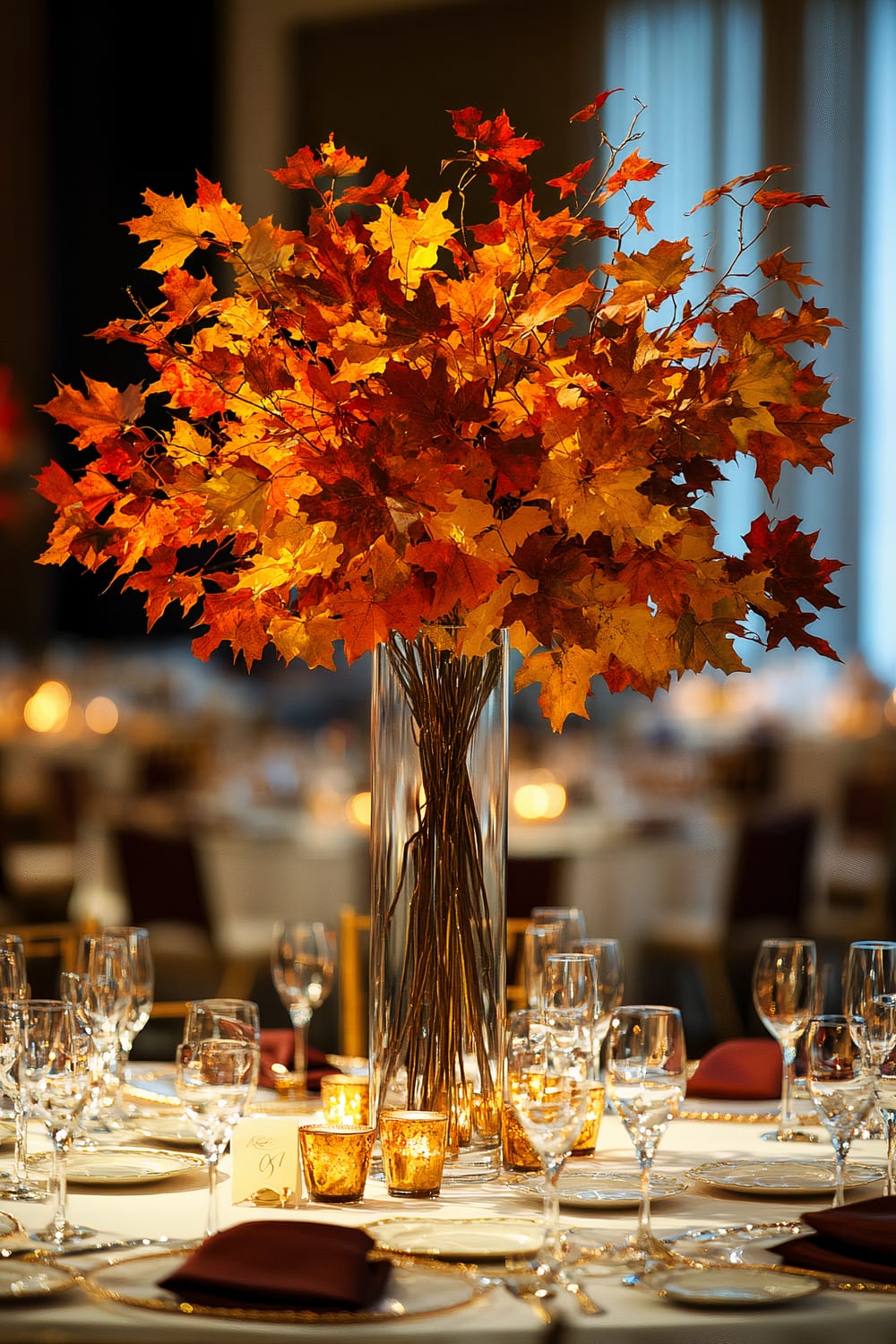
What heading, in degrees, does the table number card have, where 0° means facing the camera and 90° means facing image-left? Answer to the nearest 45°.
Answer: approximately 0°

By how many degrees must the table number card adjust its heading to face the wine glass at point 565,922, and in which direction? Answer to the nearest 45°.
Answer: approximately 135° to its left
